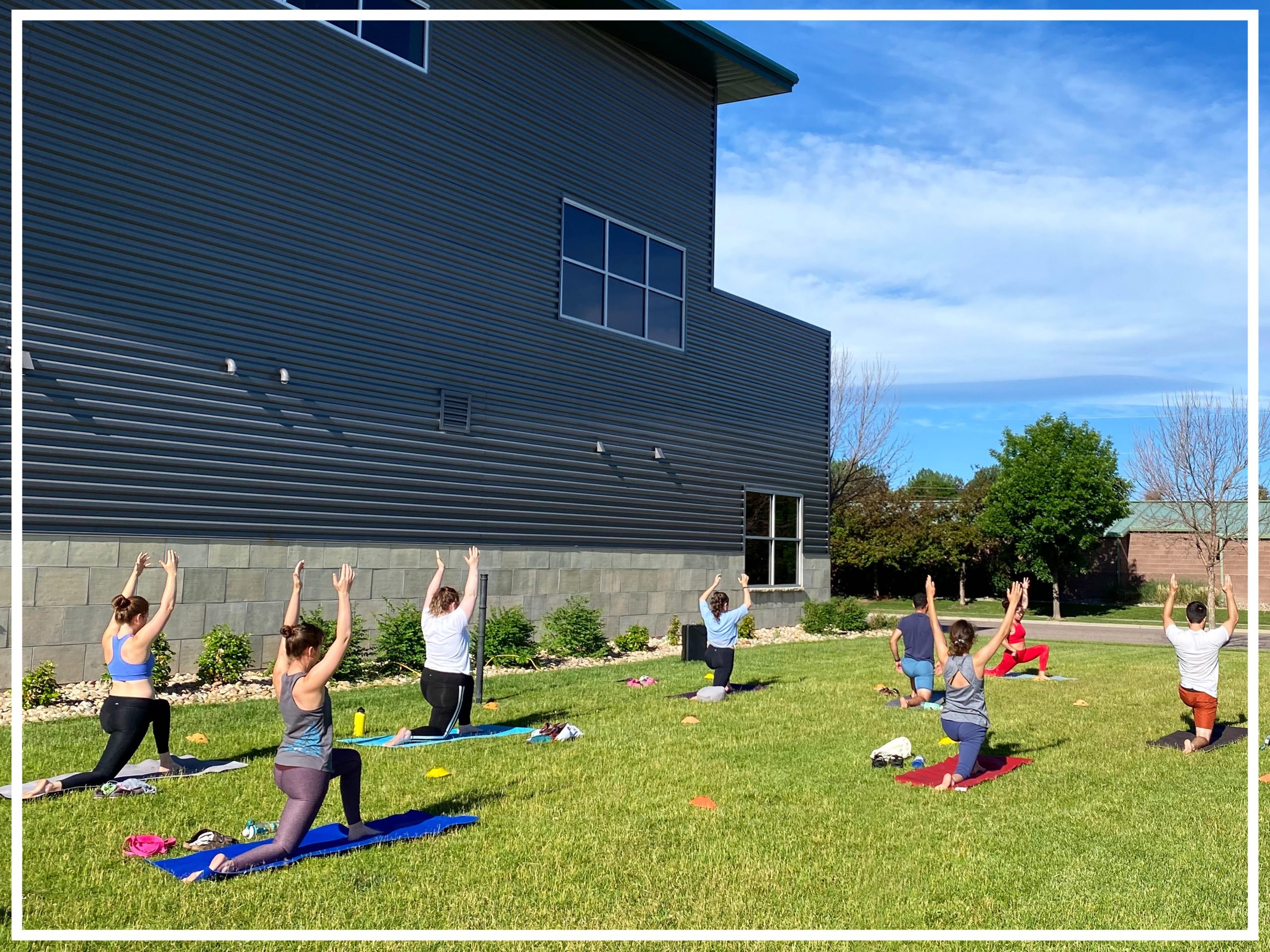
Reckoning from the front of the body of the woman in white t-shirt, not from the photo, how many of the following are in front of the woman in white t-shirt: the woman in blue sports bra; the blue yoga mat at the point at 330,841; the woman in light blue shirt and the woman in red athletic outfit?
2

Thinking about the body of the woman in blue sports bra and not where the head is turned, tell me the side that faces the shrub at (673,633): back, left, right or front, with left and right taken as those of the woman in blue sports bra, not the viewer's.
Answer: front

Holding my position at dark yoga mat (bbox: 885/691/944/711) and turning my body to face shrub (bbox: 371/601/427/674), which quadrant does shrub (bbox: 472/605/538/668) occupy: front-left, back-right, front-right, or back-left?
front-right

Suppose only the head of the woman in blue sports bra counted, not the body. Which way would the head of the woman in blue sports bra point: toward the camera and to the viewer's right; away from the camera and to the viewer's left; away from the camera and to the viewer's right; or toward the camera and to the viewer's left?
away from the camera and to the viewer's right

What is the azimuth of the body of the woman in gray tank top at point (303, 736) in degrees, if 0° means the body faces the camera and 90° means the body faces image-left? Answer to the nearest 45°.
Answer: approximately 225°

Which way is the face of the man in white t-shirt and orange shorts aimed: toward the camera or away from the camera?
away from the camera

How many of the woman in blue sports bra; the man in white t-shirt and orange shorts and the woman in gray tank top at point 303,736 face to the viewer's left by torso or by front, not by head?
0

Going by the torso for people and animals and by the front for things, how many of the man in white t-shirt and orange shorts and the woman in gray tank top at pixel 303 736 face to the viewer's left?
0

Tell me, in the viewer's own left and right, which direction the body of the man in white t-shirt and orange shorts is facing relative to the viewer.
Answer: facing away from the viewer

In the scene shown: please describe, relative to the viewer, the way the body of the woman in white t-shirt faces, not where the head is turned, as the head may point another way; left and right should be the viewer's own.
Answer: facing away from the viewer and to the right of the viewer

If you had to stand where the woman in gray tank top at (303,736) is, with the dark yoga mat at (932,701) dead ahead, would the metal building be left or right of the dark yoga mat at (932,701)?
left

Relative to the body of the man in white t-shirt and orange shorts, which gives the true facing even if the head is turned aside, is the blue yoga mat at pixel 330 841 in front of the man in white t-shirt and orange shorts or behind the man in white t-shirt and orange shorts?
behind

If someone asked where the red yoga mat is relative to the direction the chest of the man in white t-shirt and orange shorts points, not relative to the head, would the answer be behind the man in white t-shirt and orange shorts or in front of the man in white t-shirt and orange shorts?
behind

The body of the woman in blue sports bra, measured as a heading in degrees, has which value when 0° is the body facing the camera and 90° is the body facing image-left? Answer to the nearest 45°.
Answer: approximately 225°

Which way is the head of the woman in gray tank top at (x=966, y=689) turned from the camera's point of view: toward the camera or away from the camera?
away from the camera
